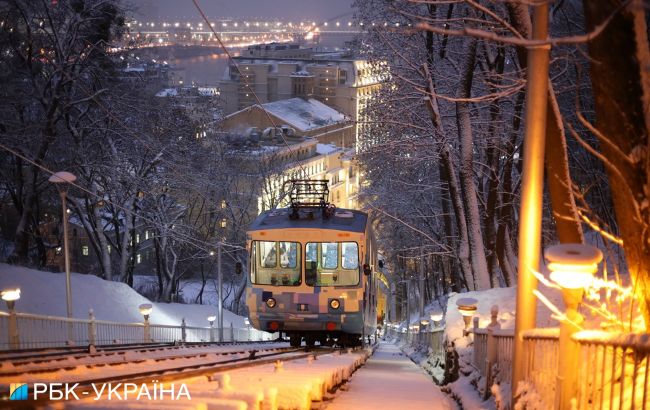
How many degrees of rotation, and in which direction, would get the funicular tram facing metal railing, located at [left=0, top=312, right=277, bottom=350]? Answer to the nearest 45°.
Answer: approximately 90° to its right

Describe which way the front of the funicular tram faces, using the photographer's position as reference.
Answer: facing the viewer

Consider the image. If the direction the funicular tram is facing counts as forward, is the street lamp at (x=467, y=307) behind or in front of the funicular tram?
in front

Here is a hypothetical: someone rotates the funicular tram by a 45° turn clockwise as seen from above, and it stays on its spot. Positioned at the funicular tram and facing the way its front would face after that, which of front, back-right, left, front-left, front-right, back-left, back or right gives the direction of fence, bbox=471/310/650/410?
front-left

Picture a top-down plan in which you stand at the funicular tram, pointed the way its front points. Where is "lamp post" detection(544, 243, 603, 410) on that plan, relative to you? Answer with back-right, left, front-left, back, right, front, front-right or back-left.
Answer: front

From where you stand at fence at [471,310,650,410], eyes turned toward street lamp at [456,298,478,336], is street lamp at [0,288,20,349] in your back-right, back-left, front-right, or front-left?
front-left

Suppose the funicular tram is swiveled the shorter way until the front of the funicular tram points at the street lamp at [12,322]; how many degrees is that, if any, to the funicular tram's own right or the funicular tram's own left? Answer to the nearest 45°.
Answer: approximately 45° to the funicular tram's own right

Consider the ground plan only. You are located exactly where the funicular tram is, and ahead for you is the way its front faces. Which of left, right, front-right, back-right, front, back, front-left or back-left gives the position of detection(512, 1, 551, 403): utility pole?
front
